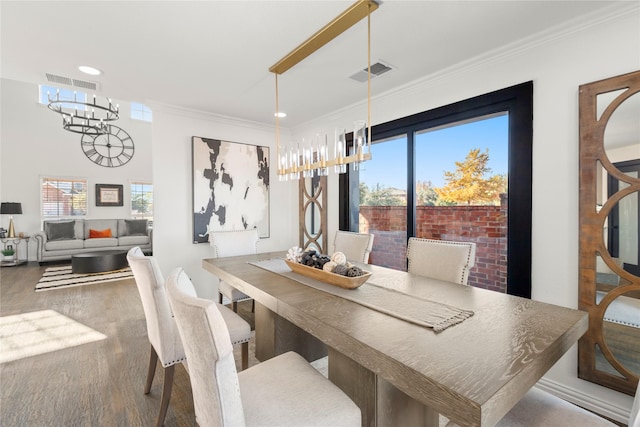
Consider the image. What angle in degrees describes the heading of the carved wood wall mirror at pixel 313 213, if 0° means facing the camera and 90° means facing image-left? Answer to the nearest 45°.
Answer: approximately 45°

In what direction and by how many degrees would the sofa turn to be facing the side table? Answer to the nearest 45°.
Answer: approximately 90° to its right

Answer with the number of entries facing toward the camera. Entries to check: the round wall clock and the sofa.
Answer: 2

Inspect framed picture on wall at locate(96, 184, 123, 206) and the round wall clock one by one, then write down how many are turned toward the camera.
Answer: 2

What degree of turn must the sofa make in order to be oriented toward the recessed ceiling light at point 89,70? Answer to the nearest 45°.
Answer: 0° — it already faces it

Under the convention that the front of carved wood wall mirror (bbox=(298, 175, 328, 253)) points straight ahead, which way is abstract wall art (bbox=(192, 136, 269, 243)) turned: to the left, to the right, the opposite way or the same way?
to the left

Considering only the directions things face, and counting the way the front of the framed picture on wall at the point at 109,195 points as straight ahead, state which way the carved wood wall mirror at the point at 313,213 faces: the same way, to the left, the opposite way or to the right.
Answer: to the right

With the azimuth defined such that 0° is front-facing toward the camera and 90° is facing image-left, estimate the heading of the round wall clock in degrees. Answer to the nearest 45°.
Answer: approximately 0°

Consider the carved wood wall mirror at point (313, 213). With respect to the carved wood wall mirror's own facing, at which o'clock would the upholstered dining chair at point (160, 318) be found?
The upholstered dining chair is roughly at 11 o'clock from the carved wood wall mirror.

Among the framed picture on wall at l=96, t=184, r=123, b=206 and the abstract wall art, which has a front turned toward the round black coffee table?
the framed picture on wall
